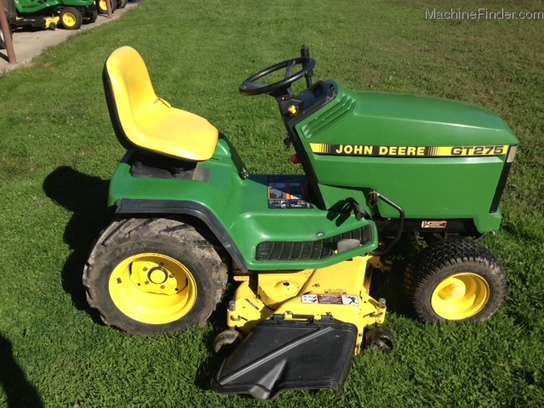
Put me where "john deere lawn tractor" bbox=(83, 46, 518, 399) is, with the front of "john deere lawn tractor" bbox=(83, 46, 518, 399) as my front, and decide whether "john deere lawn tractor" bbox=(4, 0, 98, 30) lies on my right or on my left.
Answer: on my left

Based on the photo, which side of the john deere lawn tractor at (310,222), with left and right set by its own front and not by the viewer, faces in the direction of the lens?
right
